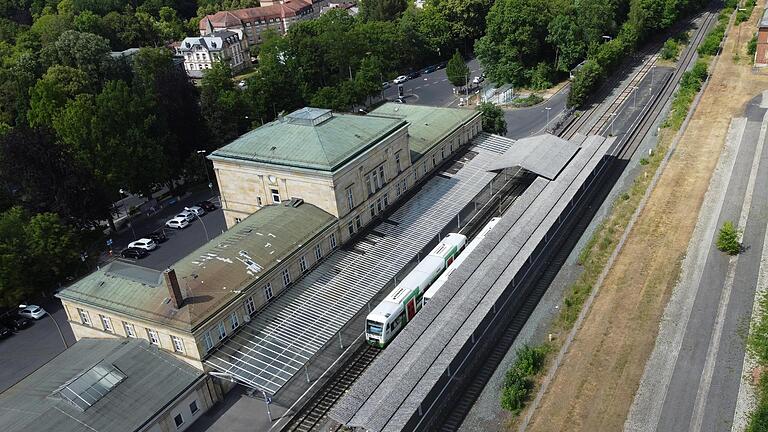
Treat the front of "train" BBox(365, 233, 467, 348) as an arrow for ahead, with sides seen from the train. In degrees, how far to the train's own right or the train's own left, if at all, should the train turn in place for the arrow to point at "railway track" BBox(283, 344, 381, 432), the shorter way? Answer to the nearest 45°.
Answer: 0° — it already faces it

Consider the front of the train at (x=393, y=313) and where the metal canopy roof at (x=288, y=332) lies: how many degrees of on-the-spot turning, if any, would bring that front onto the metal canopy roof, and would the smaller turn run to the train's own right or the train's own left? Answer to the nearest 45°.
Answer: approximately 45° to the train's own right

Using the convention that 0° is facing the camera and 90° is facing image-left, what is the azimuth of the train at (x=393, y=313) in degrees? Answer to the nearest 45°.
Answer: approximately 45°
